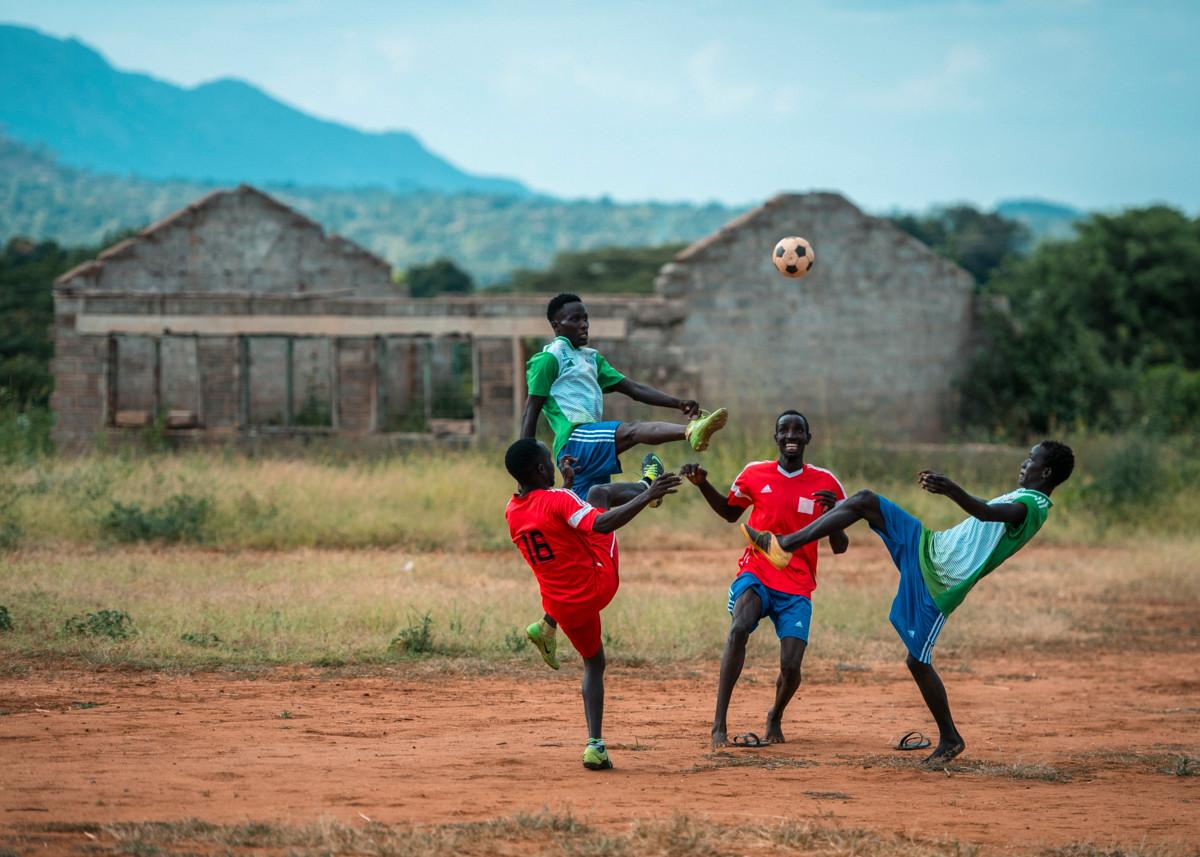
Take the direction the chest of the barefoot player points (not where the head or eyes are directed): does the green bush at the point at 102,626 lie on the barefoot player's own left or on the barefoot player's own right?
on the barefoot player's own right

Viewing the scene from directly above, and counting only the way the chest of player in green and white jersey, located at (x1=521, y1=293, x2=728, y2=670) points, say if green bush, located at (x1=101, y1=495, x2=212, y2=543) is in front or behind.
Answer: behind

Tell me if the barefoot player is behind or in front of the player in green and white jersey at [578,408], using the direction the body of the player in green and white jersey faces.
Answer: in front

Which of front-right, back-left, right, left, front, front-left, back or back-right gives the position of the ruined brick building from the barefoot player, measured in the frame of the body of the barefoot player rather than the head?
back

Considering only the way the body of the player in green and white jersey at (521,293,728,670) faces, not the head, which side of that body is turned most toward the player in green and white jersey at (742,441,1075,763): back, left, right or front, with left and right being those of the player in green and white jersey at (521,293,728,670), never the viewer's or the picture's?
front

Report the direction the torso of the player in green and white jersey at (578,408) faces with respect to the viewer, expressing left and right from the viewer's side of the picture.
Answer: facing the viewer and to the right of the viewer

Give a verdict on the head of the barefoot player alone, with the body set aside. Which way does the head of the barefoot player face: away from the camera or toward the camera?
toward the camera

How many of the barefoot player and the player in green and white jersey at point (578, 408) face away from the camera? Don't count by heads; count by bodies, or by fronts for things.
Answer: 0

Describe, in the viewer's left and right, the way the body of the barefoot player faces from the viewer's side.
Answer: facing the viewer
